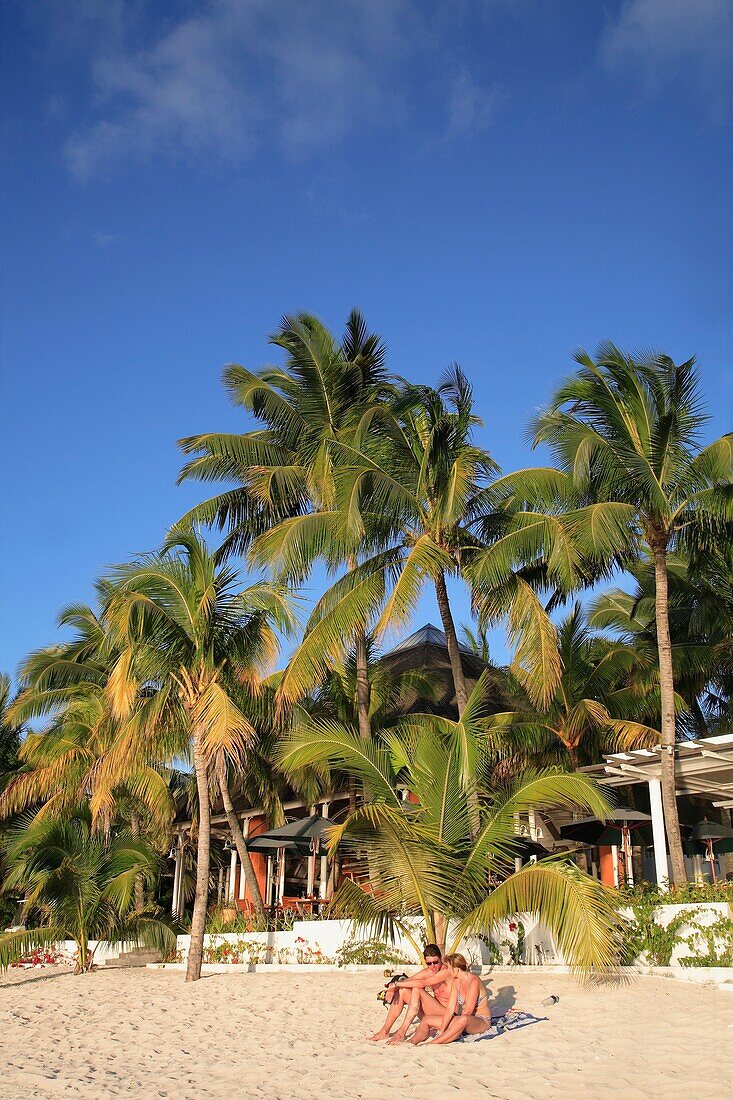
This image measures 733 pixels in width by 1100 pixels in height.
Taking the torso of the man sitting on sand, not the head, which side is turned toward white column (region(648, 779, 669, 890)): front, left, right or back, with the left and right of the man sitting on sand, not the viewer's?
back

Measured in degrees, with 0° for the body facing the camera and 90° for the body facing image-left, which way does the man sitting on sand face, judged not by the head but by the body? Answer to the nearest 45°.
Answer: approximately 45°

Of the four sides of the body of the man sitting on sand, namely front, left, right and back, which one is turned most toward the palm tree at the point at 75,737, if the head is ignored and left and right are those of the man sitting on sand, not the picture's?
right

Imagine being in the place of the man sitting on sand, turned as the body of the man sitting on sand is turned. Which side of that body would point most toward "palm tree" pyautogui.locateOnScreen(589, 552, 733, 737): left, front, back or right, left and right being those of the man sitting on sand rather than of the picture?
back

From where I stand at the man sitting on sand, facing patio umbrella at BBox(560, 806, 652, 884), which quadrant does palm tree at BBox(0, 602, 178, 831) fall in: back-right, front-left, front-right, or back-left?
front-left

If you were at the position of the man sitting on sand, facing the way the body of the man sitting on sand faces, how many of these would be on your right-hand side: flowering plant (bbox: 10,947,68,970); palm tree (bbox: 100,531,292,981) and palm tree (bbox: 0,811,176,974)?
3

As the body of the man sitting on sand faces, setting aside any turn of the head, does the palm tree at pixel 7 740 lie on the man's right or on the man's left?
on the man's right

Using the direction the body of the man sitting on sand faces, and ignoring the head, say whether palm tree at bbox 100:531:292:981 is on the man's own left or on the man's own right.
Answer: on the man's own right

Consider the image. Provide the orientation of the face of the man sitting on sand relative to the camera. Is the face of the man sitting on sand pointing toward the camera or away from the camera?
toward the camera

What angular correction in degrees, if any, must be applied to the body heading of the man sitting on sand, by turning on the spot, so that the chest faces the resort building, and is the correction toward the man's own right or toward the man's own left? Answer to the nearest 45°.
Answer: approximately 135° to the man's own right

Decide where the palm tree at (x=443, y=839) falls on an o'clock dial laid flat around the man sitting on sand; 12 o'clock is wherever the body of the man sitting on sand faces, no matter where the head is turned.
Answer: The palm tree is roughly at 5 o'clock from the man sitting on sand.

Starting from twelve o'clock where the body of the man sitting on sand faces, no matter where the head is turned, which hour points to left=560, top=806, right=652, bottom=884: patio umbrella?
The patio umbrella is roughly at 5 o'clock from the man sitting on sand.

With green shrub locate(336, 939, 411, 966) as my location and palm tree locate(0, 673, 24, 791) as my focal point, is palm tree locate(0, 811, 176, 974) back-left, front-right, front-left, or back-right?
front-left
